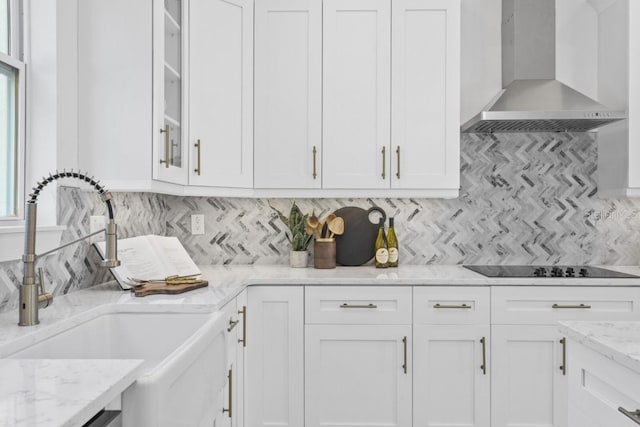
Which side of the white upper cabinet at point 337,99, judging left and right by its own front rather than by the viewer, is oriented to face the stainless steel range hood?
left

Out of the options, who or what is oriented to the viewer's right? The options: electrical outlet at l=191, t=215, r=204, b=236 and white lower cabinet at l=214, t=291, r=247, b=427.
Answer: the white lower cabinet

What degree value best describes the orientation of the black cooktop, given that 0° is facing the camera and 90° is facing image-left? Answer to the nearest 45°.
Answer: approximately 0°

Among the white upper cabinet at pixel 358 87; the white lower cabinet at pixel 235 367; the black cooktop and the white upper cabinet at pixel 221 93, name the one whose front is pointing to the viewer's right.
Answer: the white lower cabinet

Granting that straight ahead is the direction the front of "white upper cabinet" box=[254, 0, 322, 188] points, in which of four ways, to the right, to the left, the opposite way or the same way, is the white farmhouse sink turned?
to the left

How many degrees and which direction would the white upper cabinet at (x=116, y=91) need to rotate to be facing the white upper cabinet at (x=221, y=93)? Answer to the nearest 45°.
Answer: approximately 45° to its left

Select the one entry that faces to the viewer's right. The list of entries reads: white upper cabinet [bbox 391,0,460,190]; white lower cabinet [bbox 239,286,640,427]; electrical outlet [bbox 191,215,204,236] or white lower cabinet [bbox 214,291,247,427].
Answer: white lower cabinet [bbox 214,291,247,427]

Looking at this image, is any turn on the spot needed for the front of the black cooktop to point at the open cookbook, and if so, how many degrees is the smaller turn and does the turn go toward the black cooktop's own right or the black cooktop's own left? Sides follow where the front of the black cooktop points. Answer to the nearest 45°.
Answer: approximately 45° to the black cooktop's own right
